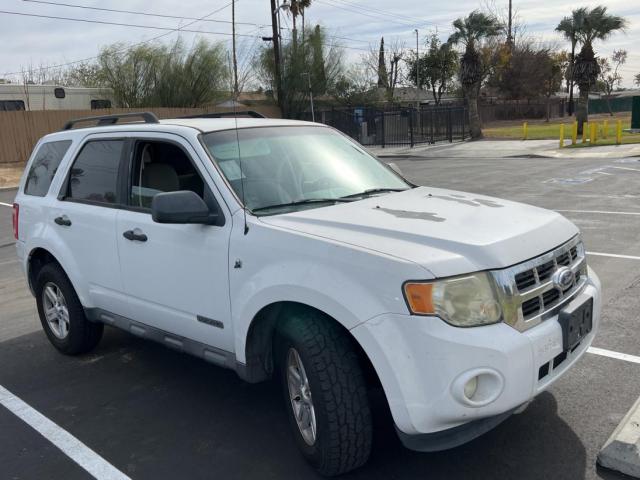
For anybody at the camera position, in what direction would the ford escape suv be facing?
facing the viewer and to the right of the viewer

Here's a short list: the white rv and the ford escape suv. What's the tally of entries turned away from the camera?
0

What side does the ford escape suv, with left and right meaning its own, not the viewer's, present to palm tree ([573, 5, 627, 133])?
left

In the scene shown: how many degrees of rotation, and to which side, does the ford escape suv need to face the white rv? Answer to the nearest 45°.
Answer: approximately 180°

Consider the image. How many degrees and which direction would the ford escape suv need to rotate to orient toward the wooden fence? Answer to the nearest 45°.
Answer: approximately 180°

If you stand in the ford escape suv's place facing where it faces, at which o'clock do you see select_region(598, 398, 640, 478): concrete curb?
The concrete curb is roughly at 11 o'clock from the ford escape suv.

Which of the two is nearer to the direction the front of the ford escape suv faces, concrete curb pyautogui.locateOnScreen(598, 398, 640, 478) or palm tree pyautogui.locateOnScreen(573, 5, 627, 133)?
the concrete curb
